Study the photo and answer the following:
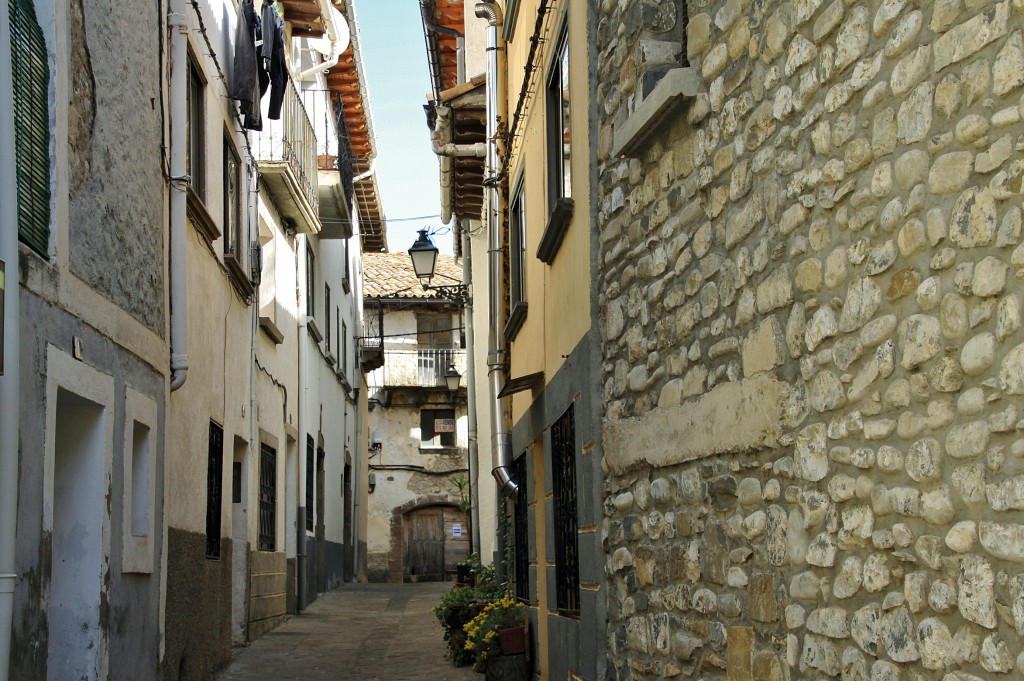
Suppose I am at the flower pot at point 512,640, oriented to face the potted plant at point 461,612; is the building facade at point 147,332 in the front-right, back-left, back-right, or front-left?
back-left

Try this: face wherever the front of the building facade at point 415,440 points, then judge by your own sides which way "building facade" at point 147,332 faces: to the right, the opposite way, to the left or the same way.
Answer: to the left

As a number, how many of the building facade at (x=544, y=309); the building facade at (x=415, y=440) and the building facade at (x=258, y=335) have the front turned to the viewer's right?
1

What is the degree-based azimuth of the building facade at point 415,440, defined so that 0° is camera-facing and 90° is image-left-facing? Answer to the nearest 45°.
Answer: approximately 0°

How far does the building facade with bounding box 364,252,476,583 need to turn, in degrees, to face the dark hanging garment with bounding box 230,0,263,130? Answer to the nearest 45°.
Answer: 0° — it already faces it

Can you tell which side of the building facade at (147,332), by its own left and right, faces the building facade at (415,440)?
left

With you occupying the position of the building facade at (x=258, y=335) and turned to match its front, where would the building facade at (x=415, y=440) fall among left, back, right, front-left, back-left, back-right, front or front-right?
left

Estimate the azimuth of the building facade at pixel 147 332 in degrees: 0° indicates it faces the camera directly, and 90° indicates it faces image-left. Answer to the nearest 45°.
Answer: approximately 270°

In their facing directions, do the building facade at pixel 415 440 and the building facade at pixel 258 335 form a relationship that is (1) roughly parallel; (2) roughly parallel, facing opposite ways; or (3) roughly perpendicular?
roughly perpendicular

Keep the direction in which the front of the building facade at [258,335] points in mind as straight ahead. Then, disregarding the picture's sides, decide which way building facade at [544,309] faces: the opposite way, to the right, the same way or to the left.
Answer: the opposite way

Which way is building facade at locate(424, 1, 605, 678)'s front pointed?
to the viewer's left
